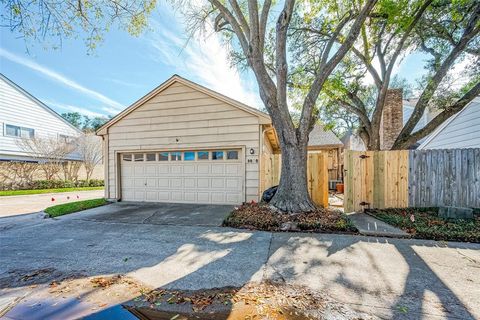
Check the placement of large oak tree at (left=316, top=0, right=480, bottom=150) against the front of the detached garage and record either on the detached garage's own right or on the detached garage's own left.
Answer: on the detached garage's own left

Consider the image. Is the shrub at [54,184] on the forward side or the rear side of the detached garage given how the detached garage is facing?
on the rear side

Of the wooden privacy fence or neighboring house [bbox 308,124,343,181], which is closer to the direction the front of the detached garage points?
the wooden privacy fence

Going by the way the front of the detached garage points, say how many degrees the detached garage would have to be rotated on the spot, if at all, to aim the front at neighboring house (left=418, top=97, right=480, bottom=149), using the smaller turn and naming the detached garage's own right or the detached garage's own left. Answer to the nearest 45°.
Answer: approximately 90° to the detached garage's own left

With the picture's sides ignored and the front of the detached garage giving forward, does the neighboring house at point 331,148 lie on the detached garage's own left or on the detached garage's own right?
on the detached garage's own left

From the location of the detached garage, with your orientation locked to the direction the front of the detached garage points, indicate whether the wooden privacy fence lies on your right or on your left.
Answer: on your left

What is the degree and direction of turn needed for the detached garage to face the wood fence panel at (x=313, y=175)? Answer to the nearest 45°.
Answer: approximately 45° to its left

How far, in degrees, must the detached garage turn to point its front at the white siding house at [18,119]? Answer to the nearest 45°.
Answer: approximately 135° to its right

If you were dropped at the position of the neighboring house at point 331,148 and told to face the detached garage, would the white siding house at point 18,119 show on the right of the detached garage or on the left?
right

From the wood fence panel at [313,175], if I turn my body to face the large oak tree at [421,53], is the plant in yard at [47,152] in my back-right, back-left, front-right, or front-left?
back-left

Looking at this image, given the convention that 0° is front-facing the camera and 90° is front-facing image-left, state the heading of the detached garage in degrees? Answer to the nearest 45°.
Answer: approximately 0°
